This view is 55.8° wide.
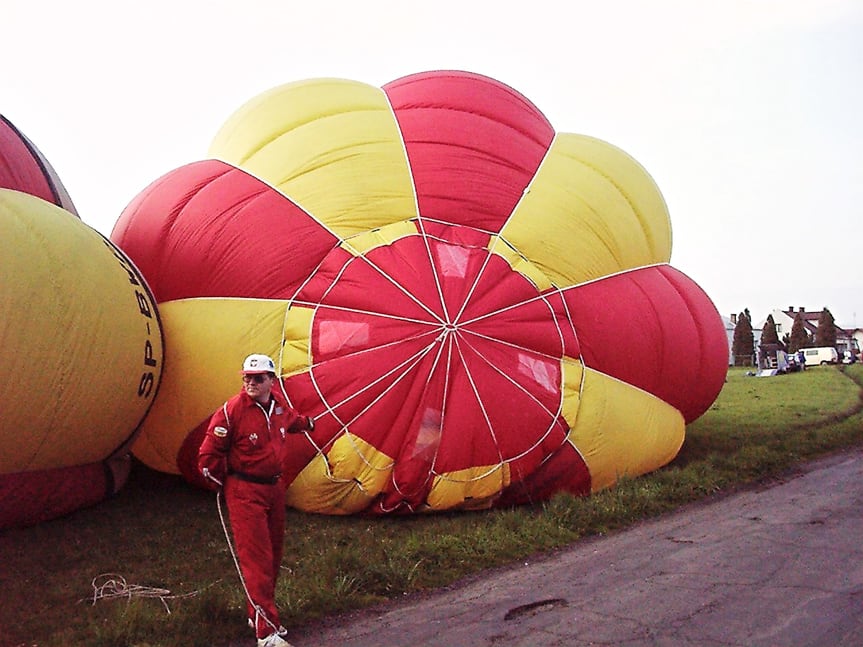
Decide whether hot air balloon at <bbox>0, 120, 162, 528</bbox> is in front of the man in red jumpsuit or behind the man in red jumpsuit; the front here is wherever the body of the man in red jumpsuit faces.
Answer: behind

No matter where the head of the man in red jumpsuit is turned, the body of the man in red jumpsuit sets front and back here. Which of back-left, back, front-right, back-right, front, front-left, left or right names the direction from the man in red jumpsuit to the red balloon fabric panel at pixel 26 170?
back

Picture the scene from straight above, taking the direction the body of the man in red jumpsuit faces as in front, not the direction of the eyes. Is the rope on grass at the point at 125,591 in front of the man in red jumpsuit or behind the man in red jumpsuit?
behind

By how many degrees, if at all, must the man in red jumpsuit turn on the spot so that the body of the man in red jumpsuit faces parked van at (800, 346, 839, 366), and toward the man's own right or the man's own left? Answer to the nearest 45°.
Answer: approximately 90° to the man's own left

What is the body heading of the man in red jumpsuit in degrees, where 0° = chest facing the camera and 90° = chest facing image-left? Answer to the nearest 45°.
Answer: approximately 315°
